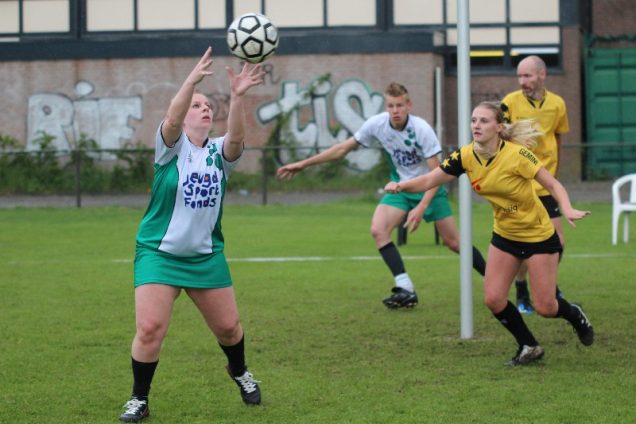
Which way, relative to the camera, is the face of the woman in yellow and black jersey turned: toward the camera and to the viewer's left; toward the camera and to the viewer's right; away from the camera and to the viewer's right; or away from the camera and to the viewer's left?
toward the camera and to the viewer's left

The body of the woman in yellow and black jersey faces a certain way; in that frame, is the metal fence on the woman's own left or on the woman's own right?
on the woman's own right

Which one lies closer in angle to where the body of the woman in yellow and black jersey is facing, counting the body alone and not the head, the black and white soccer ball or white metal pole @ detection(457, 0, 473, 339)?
the black and white soccer ball

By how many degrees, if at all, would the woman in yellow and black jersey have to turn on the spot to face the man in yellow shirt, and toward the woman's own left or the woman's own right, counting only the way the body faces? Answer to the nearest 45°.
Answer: approximately 135° to the woman's own right

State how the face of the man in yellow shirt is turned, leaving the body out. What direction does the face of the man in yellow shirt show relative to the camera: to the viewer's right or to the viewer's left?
to the viewer's left

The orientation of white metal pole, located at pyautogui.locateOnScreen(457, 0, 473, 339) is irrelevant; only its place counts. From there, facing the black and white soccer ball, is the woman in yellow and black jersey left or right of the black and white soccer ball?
left

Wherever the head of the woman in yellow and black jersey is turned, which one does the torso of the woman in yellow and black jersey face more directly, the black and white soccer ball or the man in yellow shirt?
the black and white soccer ball

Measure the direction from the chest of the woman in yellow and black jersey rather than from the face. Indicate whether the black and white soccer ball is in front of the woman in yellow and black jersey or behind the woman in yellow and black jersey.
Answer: in front

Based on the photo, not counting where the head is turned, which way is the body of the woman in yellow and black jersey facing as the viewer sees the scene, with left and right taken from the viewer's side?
facing the viewer and to the left of the viewer

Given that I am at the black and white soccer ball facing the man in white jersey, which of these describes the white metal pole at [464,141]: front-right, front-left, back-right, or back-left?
front-right

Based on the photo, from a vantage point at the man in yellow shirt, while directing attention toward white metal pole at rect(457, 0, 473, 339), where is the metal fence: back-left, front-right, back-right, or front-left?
back-right
